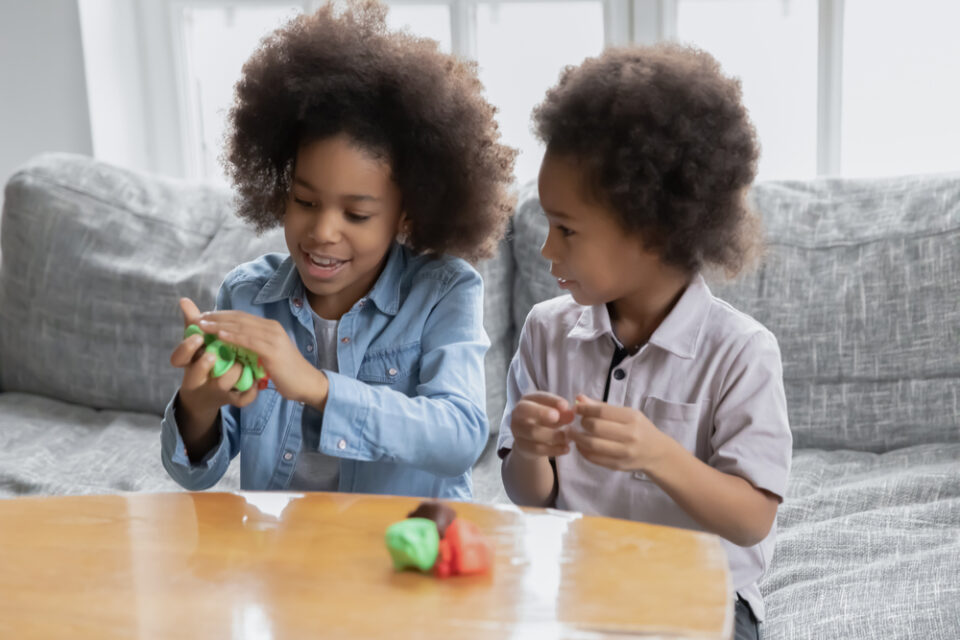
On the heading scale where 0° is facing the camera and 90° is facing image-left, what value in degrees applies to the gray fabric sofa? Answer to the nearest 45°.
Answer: approximately 0°

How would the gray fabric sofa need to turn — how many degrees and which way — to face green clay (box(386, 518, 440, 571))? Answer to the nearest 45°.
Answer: approximately 45° to its right

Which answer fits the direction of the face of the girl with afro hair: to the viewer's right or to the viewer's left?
to the viewer's left

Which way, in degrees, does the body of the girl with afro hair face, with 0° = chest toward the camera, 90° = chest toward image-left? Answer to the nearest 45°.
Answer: approximately 45°

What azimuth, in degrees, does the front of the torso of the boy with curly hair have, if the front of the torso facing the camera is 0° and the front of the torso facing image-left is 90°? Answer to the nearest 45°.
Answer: approximately 45°

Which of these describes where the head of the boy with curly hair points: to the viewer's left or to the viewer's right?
to the viewer's left

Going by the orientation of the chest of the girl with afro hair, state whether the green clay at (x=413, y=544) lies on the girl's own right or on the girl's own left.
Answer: on the girl's own left
